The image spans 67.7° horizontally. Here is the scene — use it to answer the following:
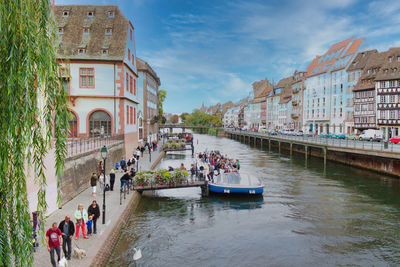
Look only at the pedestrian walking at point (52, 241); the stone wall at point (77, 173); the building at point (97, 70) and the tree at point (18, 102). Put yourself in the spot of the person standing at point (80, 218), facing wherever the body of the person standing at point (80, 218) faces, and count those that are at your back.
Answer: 2

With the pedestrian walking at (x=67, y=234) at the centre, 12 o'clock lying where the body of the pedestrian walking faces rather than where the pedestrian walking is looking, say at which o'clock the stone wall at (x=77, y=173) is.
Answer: The stone wall is roughly at 6 o'clock from the pedestrian walking.

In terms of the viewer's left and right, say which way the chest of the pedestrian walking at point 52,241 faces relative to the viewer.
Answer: facing the viewer

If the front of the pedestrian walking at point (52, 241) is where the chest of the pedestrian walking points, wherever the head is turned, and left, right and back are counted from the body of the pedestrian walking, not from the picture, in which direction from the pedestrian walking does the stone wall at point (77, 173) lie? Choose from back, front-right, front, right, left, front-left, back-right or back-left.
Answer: back

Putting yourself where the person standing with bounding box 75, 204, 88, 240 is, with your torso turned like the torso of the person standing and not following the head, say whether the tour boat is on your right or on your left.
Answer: on your left

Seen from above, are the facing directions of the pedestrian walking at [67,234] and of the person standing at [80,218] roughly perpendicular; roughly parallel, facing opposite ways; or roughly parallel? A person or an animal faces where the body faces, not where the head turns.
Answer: roughly parallel

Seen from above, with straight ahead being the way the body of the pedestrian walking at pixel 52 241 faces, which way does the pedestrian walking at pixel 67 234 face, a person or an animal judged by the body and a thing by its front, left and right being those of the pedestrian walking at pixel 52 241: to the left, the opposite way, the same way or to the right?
the same way

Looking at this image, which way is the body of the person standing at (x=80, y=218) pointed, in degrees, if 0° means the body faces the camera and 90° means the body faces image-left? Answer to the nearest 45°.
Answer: approximately 0°

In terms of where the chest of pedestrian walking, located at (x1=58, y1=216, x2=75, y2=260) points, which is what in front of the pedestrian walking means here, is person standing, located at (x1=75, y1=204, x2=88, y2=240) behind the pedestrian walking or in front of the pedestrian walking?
behind

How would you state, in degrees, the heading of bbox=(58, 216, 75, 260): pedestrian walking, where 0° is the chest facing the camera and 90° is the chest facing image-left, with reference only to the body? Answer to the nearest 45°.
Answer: approximately 0°

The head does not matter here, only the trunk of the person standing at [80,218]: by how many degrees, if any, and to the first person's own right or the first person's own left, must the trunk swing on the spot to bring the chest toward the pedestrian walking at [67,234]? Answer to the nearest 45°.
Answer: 0° — they already face them

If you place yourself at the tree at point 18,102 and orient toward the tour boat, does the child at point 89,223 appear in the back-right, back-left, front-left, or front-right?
front-left

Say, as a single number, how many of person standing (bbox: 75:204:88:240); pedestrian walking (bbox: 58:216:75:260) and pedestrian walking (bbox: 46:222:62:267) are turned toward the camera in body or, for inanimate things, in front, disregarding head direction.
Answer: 3

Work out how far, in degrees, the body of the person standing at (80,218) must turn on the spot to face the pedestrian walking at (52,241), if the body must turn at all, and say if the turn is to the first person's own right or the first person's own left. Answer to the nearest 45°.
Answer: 0° — they already face them

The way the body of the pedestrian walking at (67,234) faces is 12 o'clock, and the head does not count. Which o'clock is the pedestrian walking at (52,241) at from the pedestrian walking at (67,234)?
the pedestrian walking at (52,241) is roughly at 1 o'clock from the pedestrian walking at (67,234).

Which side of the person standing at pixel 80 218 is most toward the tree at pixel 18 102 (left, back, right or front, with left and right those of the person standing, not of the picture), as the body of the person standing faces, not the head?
front

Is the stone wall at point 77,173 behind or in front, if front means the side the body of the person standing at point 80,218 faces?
behind

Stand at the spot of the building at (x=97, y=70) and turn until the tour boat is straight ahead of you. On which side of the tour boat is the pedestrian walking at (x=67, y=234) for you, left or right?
right
